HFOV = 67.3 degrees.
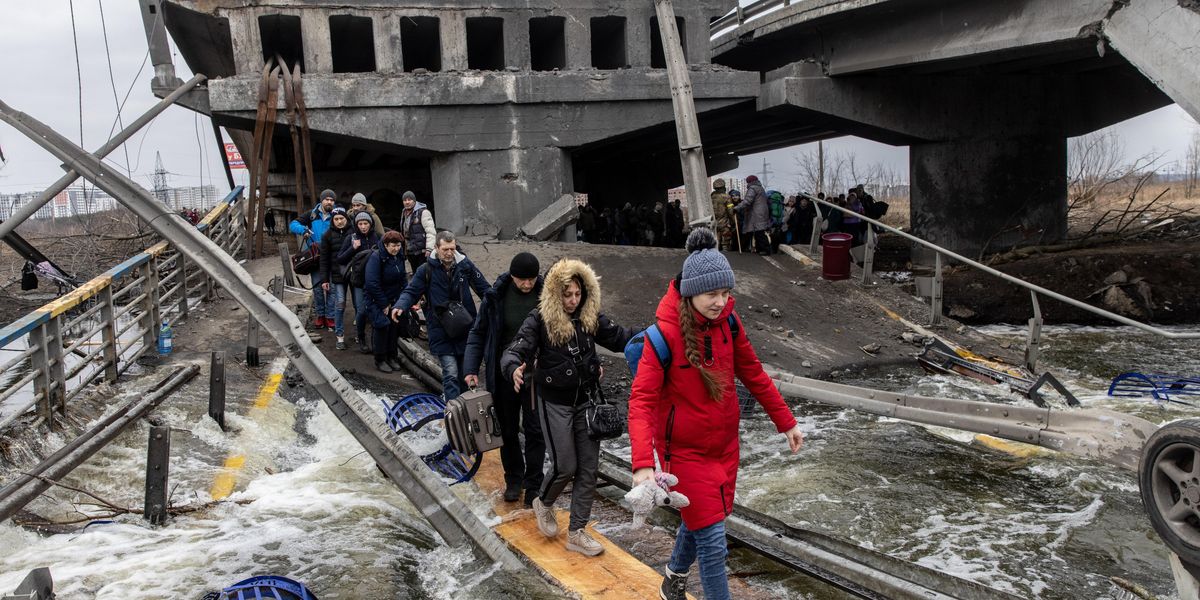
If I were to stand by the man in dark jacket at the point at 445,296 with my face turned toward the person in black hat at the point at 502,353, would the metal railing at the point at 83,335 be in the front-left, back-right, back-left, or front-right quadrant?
back-right

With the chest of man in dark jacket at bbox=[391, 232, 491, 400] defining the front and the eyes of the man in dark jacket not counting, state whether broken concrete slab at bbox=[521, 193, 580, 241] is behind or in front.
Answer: behind

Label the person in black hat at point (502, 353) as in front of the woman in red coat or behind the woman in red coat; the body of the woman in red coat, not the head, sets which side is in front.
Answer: behind

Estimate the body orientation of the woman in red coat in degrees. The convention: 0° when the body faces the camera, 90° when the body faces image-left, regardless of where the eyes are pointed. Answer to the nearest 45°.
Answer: approximately 315°

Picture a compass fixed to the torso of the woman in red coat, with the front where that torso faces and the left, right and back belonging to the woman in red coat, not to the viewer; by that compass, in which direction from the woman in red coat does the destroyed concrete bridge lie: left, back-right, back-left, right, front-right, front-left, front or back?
back-left

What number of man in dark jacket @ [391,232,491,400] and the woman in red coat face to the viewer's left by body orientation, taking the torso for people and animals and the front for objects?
0

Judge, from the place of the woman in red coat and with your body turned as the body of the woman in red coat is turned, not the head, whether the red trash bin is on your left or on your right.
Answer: on your left

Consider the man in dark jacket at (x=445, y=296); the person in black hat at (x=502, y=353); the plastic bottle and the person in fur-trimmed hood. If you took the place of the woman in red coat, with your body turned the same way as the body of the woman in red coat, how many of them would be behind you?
4

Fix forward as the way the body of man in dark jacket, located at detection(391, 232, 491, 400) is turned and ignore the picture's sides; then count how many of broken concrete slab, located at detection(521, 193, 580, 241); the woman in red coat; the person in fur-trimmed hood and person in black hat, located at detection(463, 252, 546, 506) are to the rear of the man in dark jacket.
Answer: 1

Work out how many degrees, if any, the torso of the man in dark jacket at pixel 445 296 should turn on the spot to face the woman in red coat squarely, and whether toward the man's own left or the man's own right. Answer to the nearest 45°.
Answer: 0° — they already face them
